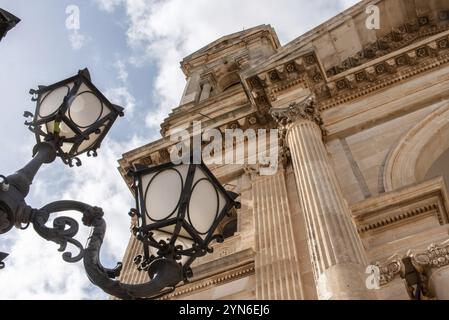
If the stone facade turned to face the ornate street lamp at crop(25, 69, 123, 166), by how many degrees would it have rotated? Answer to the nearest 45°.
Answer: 0° — it already faces it

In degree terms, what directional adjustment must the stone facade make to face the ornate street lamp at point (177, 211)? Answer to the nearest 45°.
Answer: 0° — it already faces it

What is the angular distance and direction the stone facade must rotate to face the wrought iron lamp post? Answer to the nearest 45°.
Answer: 0° — it already faces it
